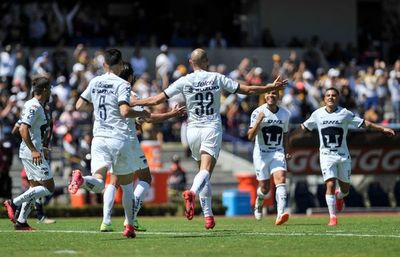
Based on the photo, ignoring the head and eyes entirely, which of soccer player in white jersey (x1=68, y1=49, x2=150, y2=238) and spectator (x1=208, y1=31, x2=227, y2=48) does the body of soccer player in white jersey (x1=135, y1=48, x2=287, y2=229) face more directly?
the spectator

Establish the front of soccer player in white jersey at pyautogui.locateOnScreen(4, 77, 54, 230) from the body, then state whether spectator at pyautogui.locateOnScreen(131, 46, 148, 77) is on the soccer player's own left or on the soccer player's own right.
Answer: on the soccer player's own left

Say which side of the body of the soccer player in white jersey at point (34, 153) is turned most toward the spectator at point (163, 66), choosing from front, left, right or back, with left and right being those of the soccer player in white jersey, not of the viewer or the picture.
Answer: left

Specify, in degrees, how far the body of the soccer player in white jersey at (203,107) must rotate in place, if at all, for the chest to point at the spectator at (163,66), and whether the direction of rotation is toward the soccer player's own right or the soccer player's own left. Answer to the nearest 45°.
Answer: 0° — they already face them

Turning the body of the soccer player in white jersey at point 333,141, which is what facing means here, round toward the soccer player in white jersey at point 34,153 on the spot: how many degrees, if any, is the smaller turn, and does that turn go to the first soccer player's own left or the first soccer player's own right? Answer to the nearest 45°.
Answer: approximately 45° to the first soccer player's own right

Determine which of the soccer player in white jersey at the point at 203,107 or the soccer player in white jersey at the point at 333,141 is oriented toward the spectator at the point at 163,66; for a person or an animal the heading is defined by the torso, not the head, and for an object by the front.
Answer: the soccer player in white jersey at the point at 203,107

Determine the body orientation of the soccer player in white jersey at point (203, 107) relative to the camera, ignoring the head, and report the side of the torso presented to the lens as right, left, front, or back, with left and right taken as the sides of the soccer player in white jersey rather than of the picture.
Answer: back

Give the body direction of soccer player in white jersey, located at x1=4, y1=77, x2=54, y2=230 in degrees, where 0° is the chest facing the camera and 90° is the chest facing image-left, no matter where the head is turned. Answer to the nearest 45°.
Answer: approximately 270°

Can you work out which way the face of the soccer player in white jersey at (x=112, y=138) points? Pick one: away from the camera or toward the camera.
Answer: away from the camera

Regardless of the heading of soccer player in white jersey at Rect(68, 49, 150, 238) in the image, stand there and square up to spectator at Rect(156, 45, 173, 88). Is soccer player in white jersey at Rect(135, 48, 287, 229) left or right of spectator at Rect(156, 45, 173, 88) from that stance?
right
